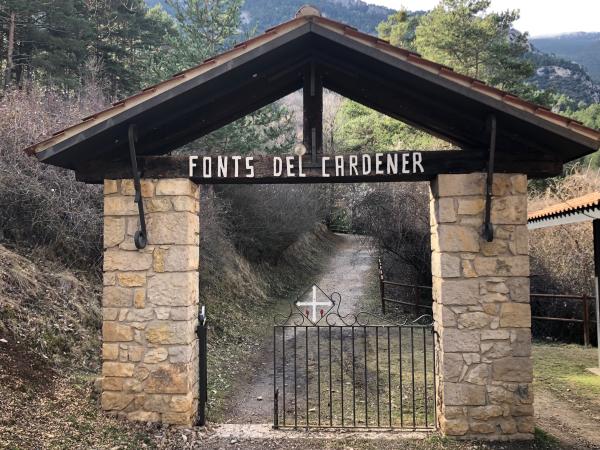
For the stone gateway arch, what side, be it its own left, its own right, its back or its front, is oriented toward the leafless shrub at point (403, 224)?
back

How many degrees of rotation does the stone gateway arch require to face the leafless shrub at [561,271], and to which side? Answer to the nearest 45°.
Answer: approximately 135° to its left

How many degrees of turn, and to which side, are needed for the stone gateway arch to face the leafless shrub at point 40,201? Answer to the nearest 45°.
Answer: approximately 135° to its right

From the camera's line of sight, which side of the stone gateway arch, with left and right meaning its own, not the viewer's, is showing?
front

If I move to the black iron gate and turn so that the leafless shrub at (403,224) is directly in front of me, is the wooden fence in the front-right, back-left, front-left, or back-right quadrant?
front-right

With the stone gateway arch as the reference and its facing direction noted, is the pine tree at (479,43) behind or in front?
behind

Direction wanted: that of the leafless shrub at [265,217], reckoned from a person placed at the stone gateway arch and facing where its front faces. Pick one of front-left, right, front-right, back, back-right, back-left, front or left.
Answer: back

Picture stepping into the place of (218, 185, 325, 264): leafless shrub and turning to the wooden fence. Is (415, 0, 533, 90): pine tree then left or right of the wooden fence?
left
